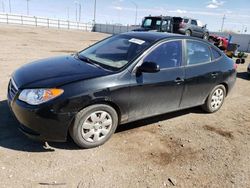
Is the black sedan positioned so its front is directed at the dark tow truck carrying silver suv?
no

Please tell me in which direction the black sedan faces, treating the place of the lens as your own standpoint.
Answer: facing the viewer and to the left of the viewer
